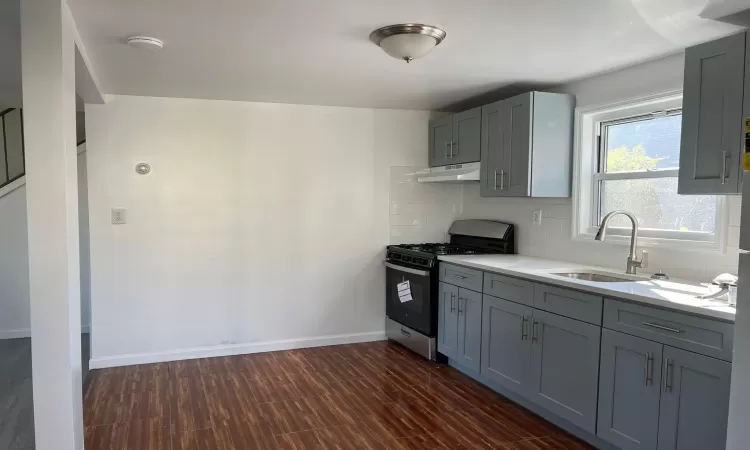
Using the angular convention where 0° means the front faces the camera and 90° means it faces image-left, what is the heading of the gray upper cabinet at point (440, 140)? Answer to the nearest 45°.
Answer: approximately 45°

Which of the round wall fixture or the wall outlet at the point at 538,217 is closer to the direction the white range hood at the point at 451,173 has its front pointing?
the round wall fixture

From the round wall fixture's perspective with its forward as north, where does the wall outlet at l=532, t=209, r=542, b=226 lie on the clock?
The wall outlet is roughly at 10 o'clock from the round wall fixture.

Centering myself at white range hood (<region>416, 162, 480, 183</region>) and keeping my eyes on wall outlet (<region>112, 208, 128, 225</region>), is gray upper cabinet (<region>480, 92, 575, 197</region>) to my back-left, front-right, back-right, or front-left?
back-left

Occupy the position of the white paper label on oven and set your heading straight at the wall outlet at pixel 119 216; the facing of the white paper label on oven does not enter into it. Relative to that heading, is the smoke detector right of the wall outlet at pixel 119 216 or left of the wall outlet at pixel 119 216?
left

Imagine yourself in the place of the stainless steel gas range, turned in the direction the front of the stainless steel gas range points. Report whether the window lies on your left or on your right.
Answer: on your left

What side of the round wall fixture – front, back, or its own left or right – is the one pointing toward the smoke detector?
front

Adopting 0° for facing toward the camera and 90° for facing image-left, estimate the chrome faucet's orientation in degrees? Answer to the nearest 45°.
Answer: approximately 45°

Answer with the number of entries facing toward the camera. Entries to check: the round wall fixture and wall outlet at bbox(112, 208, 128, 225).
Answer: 2

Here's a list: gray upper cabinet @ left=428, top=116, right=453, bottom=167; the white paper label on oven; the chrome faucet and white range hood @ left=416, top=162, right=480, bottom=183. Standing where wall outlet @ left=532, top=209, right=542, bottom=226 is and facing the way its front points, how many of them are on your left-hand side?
1

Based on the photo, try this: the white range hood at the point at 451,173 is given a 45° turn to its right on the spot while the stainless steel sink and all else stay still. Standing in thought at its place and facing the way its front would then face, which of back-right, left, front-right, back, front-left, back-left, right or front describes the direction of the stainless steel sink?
back-left
